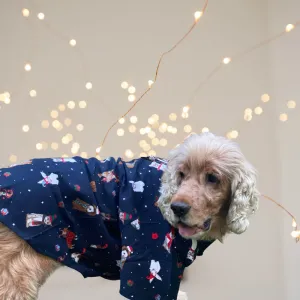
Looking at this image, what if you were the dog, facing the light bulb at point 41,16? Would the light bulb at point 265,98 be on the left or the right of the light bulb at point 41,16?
right

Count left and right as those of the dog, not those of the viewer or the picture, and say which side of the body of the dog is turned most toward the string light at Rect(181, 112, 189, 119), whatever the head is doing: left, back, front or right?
left

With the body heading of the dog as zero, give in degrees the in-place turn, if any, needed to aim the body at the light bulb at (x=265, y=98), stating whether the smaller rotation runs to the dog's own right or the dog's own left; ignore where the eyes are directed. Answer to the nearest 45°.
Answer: approximately 45° to the dog's own left

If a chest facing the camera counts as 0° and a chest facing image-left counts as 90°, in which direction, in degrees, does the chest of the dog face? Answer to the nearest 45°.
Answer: approximately 270°

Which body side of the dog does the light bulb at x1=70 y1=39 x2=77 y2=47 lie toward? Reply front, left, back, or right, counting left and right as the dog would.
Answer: left

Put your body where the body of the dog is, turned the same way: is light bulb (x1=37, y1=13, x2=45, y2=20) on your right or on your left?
on your left
